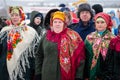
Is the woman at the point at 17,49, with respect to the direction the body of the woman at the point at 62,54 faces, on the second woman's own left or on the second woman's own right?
on the second woman's own right

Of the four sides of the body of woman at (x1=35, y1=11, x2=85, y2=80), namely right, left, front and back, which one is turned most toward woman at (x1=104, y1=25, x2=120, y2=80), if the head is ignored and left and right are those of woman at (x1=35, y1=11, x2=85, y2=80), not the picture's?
left

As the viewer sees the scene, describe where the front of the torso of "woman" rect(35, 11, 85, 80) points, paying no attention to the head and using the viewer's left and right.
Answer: facing the viewer

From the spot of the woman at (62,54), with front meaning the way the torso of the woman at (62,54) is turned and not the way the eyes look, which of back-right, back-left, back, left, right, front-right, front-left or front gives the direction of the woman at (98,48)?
left
